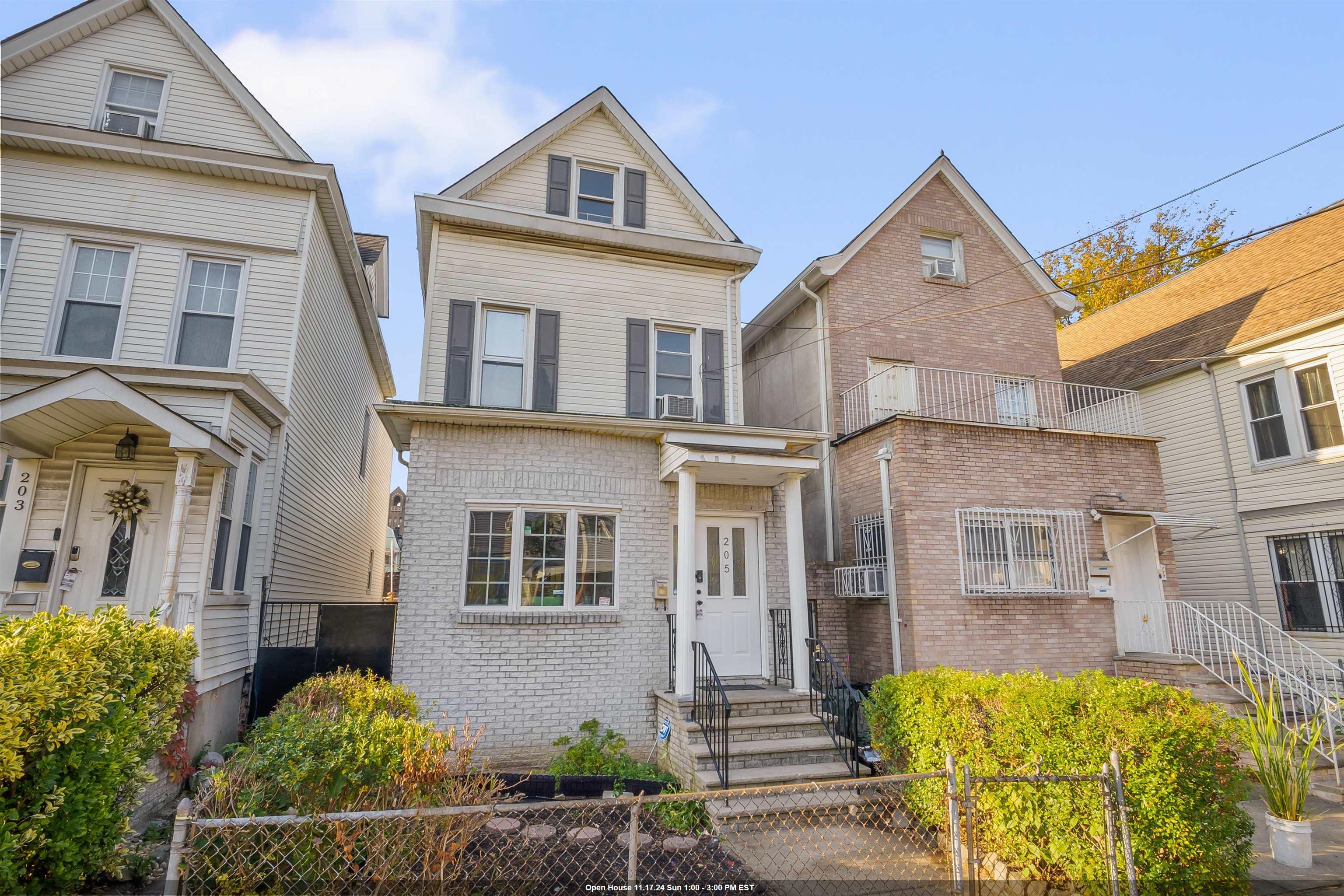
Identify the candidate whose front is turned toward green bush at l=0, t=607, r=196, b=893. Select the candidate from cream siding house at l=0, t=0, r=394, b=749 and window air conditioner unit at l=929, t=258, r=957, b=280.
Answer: the cream siding house

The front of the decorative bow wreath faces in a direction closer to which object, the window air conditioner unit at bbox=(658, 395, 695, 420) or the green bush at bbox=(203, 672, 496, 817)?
the green bush

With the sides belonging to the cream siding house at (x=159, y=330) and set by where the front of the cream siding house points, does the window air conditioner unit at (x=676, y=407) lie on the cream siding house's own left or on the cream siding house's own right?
on the cream siding house's own left

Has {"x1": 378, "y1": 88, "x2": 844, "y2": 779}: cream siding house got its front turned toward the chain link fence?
yes

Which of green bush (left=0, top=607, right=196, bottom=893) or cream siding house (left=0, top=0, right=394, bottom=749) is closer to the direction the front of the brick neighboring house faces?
the green bush

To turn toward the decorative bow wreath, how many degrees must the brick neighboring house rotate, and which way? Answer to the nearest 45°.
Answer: approximately 90° to its right

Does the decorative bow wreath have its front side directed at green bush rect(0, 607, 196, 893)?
yes
